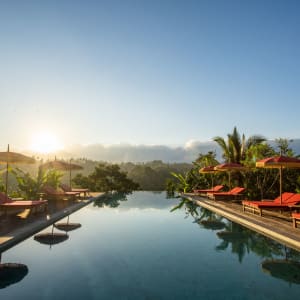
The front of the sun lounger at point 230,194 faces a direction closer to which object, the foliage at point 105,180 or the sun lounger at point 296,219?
the foliage

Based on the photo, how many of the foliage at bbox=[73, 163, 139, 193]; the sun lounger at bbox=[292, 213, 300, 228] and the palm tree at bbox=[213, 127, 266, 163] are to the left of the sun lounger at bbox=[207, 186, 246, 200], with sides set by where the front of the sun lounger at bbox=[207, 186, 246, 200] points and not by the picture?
1

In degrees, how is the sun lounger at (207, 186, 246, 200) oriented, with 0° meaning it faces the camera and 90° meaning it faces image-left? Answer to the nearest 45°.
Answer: approximately 90°

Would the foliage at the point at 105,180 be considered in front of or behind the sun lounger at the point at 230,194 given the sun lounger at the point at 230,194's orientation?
in front

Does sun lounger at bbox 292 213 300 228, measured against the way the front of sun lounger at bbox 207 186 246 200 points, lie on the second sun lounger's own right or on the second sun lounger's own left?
on the second sun lounger's own left

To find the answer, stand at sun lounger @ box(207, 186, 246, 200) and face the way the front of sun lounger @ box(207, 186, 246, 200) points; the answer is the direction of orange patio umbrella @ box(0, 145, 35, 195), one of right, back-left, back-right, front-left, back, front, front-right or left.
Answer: front-left

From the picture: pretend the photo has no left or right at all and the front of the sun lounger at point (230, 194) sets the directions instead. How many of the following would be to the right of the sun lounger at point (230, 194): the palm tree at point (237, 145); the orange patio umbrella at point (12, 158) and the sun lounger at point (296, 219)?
1

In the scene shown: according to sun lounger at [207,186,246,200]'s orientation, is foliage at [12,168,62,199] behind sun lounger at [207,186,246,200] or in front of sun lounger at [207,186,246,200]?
in front

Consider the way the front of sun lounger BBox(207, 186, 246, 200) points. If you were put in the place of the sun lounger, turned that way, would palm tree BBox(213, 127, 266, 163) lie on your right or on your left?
on your right
